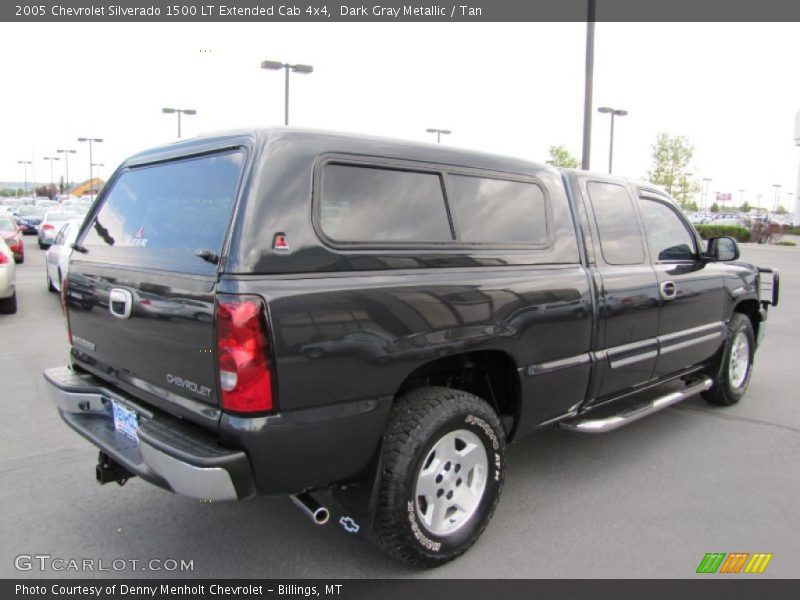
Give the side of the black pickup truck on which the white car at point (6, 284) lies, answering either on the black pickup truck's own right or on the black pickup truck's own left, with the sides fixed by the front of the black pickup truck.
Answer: on the black pickup truck's own left

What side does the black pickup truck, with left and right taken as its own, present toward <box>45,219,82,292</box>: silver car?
left

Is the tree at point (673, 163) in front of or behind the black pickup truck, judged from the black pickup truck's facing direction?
in front

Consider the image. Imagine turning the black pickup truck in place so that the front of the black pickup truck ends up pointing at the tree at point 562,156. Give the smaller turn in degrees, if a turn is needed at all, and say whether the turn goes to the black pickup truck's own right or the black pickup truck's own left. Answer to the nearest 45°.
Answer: approximately 45° to the black pickup truck's own left

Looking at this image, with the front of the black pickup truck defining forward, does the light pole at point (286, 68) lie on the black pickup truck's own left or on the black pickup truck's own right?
on the black pickup truck's own left

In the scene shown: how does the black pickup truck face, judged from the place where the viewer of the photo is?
facing away from the viewer and to the right of the viewer

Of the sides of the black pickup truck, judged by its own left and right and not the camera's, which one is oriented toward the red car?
left
